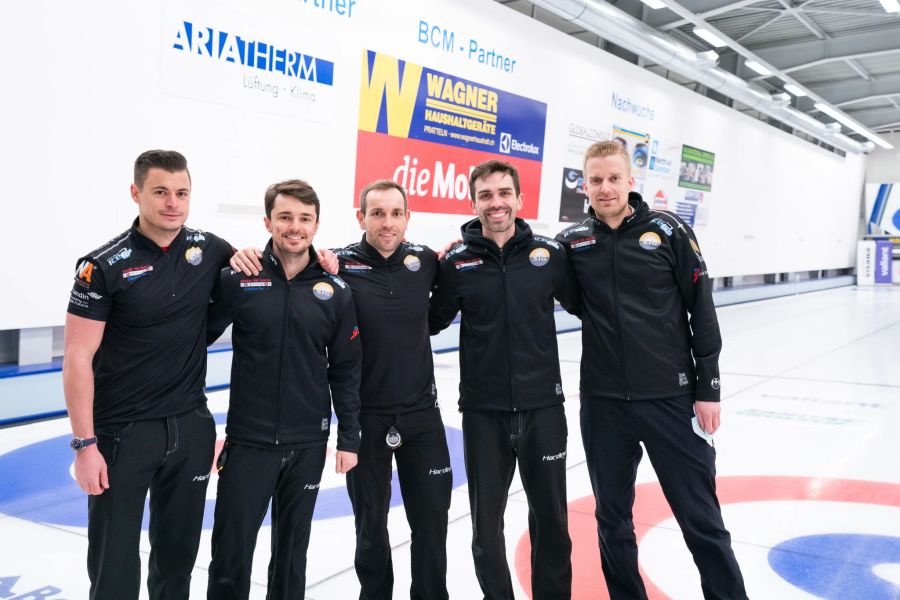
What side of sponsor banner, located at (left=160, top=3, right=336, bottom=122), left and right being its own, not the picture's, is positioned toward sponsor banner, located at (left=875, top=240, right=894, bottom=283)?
left

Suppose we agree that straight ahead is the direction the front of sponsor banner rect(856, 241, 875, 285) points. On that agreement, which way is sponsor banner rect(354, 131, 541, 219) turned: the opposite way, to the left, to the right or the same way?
to the left

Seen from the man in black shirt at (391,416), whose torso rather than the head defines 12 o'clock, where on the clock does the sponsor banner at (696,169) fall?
The sponsor banner is roughly at 7 o'clock from the man in black shirt.

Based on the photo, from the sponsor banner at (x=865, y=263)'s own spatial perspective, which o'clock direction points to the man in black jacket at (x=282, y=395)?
The man in black jacket is roughly at 12 o'clock from the sponsor banner.

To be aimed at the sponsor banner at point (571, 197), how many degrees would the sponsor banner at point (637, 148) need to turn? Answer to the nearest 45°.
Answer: approximately 90° to its right

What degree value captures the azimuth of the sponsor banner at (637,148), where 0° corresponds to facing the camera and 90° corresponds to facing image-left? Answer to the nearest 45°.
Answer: approximately 315°
